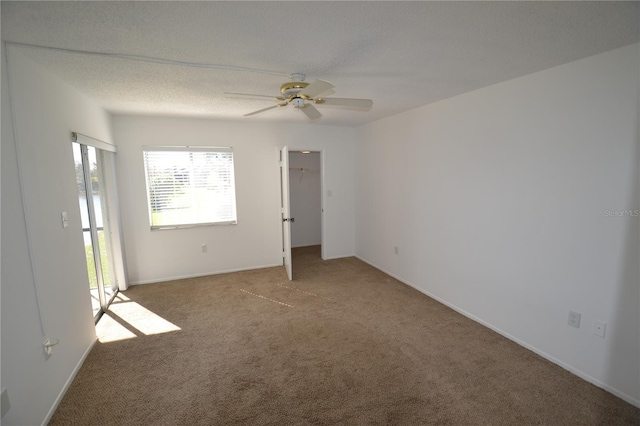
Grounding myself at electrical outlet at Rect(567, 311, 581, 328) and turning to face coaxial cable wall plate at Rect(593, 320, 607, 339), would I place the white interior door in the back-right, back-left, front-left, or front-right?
back-right

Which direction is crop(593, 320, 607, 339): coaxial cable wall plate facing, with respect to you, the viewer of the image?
facing the viewer and to the left of the viewer

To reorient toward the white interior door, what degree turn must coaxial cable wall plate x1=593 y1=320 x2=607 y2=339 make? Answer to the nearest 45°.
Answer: approximately 45° to its right

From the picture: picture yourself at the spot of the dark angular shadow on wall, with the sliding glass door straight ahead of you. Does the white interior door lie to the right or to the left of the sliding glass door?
right

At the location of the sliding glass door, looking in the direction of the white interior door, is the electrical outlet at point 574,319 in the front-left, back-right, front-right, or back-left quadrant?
front-right

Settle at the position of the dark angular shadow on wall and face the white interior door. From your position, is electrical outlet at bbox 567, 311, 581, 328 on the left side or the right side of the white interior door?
right
